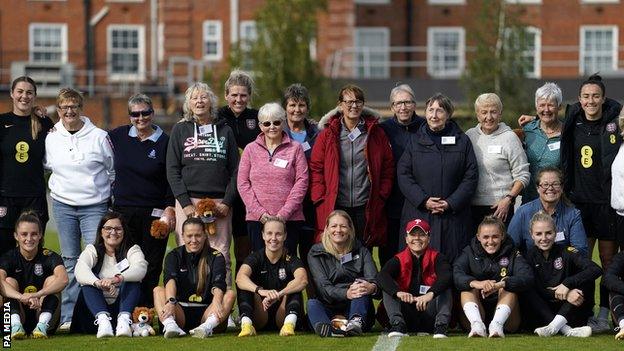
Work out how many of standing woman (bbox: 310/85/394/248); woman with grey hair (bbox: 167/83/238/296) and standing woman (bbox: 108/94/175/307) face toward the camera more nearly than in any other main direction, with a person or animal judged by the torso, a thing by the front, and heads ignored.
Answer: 3

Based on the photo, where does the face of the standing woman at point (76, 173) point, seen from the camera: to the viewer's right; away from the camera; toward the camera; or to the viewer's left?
toward the camera

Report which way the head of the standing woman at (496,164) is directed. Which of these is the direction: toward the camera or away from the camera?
toward the camera

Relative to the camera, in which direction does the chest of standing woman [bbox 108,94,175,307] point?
toward the camera
